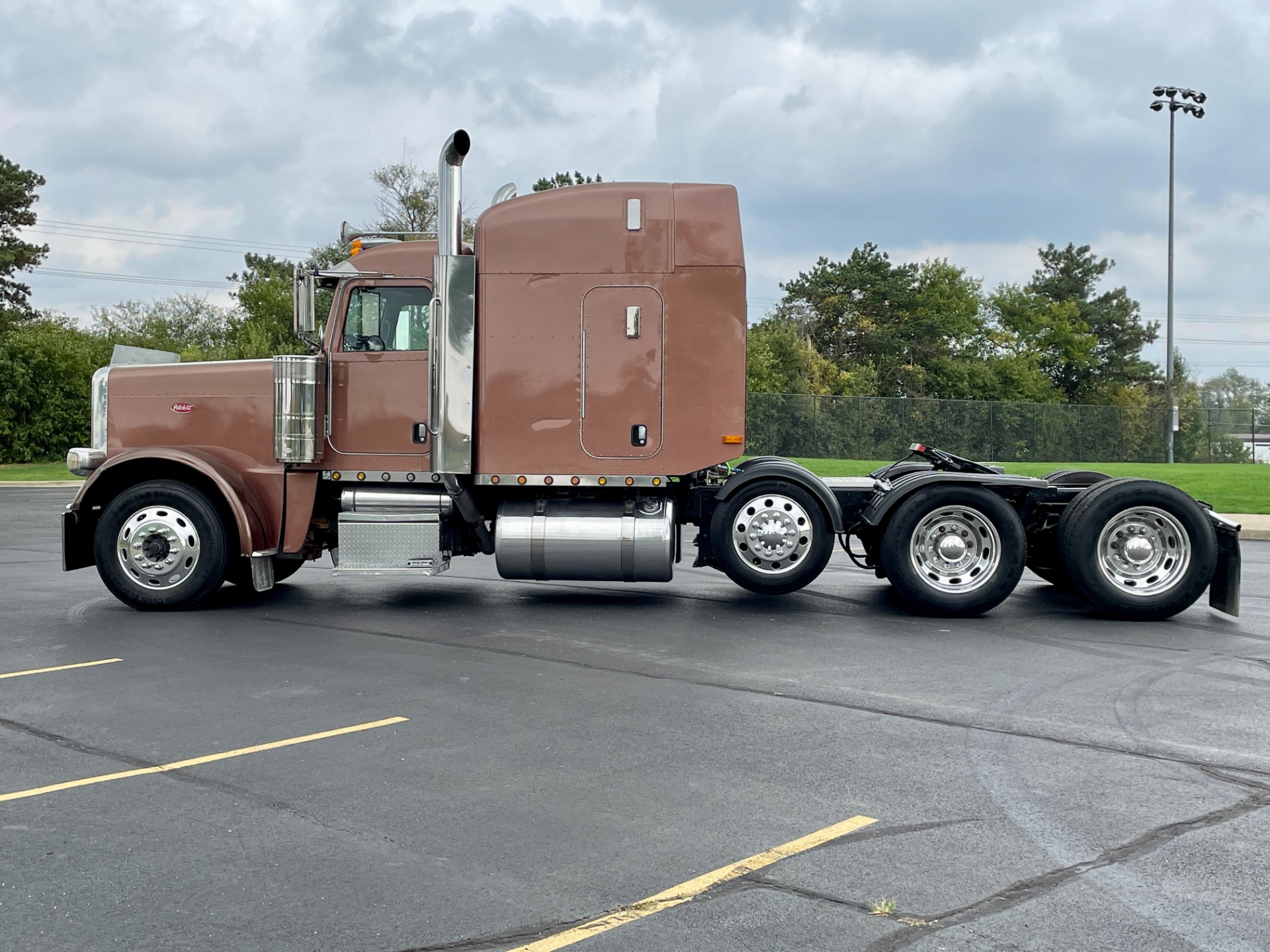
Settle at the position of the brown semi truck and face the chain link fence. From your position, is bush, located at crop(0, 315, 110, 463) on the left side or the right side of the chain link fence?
left

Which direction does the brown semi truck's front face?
to the viewer's left

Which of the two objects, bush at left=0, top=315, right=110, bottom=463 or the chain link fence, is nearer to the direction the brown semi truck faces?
the bush

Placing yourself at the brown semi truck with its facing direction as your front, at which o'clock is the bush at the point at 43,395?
The bush is roughly at 2 o'clock from the brown semi truck.

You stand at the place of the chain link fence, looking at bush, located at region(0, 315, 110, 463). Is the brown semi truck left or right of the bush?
left

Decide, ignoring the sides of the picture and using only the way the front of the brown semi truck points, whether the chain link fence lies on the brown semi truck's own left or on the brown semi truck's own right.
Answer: on the brown semi truck's own right
